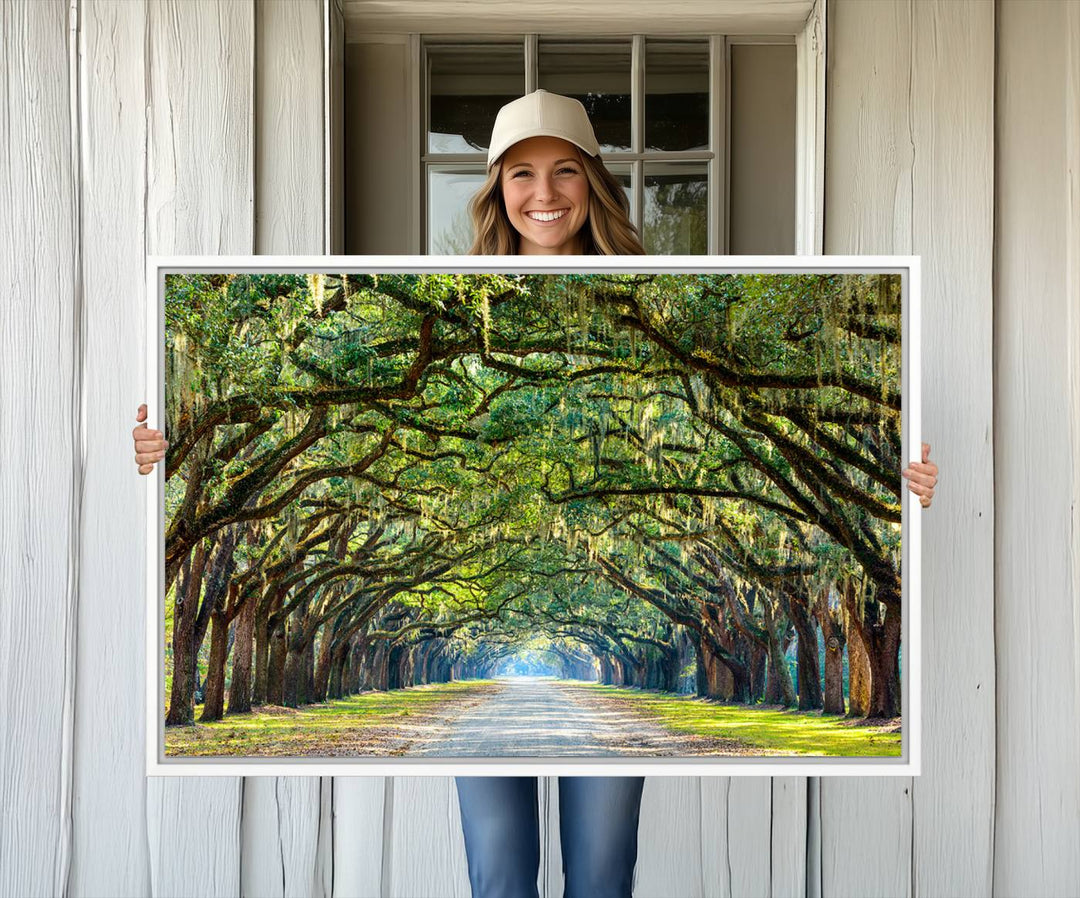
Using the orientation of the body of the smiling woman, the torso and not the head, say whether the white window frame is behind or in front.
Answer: behind

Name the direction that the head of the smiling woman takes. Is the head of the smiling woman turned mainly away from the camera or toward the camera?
toward the camera

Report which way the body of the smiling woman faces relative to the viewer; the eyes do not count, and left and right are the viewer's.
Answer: facing the viewer
